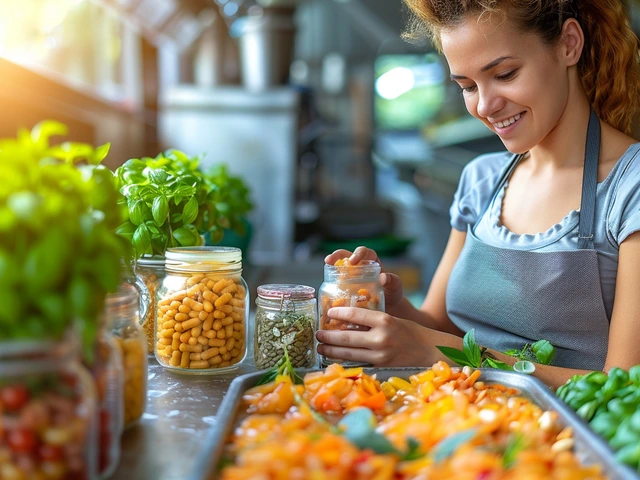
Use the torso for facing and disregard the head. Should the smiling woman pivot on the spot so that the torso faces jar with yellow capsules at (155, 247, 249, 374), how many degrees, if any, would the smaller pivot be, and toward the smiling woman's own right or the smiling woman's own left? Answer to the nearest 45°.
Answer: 0° — they already face it

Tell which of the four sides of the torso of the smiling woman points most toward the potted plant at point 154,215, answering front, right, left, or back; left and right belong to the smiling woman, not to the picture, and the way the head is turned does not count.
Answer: front

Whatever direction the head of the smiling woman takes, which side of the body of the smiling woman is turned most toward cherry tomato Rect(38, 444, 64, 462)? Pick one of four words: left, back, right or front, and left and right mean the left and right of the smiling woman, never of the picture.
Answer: front

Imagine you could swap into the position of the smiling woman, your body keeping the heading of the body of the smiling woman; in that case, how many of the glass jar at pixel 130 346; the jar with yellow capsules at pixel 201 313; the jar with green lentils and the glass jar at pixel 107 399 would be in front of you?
4

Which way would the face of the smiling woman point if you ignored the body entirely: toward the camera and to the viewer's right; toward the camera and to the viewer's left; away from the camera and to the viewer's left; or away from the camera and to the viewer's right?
toward the camera and to the viewer's left

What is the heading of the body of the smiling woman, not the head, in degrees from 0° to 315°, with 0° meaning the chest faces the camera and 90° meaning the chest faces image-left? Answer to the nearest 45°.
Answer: approximately 45°

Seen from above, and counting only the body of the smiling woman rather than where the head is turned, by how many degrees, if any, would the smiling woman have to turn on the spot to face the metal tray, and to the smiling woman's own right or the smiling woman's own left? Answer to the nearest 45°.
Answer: approximately 45° to the smiling woman's own left

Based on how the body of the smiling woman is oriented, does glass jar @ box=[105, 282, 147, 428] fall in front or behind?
in front

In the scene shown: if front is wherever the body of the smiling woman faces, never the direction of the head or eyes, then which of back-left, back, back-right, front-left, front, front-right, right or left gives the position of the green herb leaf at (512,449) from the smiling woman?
front-left

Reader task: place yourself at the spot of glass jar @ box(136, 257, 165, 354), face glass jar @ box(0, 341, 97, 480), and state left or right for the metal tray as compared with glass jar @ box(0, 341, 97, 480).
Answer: left

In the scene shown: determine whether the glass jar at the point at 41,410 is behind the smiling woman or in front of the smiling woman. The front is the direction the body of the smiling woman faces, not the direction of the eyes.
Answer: in front
